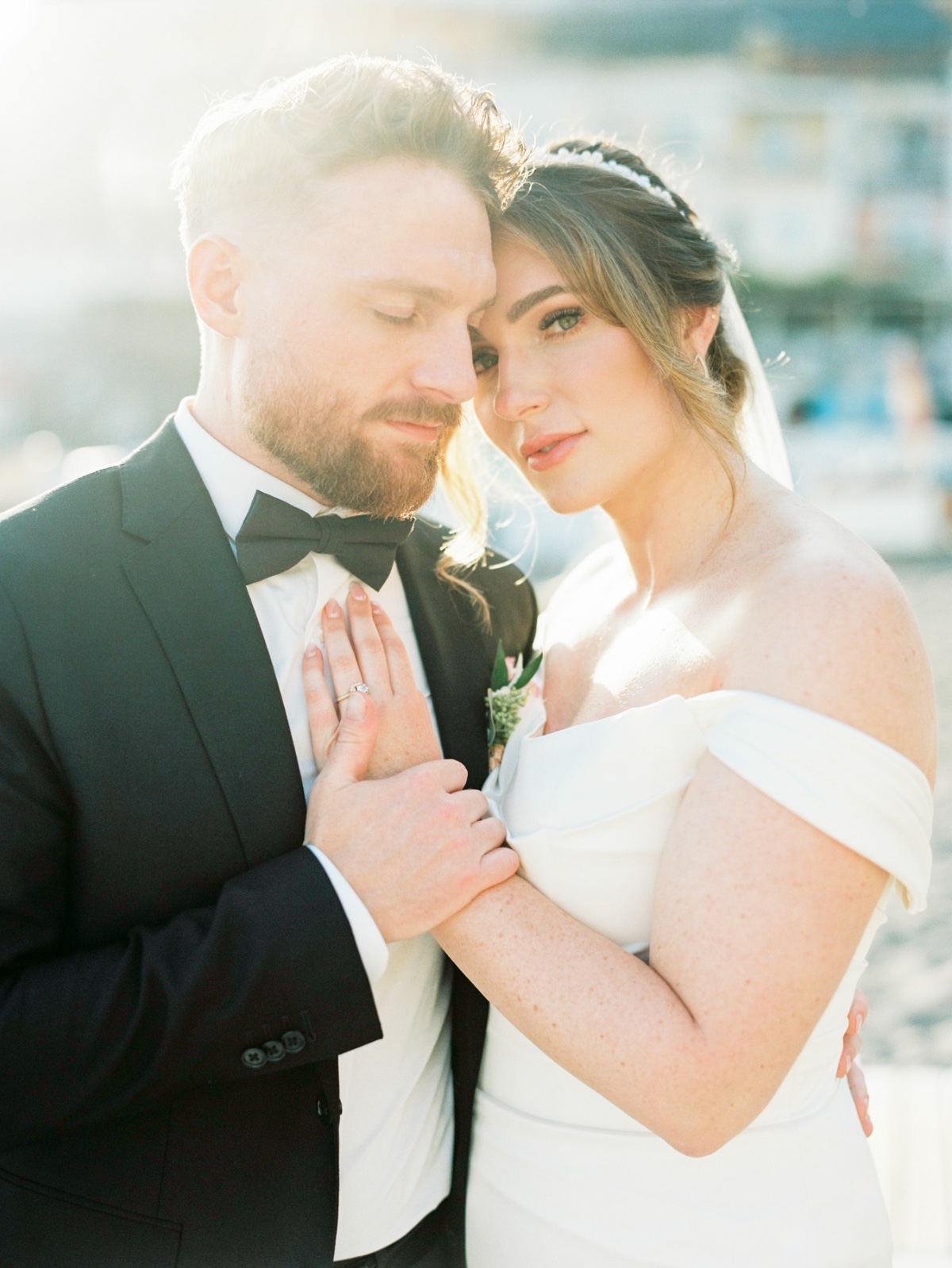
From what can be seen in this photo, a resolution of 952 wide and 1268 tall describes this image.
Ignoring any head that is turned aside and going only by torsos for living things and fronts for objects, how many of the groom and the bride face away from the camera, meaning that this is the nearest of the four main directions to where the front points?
0

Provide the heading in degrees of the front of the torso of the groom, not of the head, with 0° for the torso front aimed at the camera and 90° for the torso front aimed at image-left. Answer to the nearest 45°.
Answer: approximately 315°

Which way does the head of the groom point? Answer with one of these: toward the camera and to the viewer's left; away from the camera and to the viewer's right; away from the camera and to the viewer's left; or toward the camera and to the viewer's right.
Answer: toward the camera and to the viewer's right

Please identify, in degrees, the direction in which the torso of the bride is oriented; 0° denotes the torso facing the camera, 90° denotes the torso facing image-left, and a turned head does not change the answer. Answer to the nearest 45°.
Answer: approximately 45°
